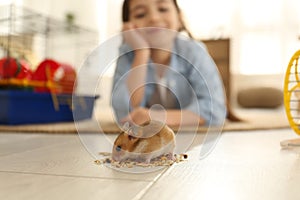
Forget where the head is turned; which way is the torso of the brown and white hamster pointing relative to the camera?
to the viewer's left

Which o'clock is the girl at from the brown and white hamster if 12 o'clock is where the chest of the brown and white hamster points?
The girl is roughly at 3 o'clock from the brown and white hamster.

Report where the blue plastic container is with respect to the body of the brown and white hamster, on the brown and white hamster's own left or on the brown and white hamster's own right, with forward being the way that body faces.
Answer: on the brown and white hamster's own right
